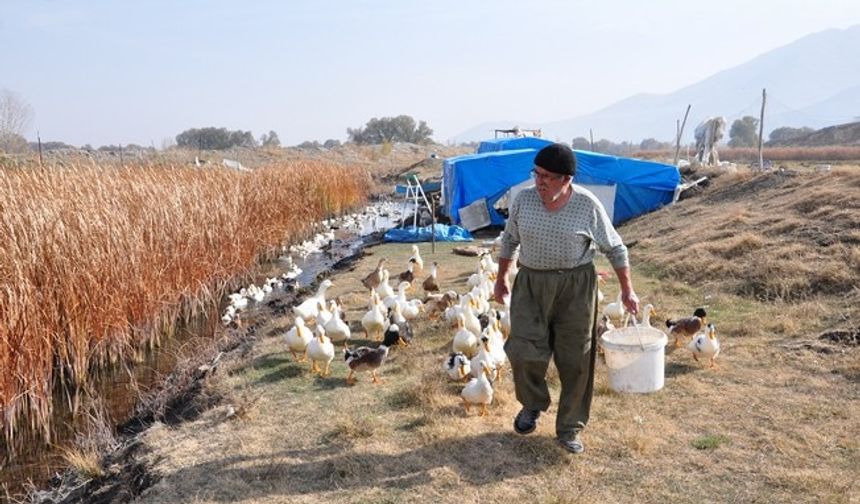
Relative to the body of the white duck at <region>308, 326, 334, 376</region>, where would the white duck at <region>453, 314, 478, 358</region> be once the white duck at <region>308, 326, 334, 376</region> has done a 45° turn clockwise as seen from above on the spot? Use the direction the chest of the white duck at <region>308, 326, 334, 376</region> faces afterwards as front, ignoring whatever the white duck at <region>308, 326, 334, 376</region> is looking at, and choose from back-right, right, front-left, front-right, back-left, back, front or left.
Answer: back-left

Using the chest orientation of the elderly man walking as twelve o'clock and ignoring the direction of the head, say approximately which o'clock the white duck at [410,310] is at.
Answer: The white duck is roughly at 5 o'clock from the elderly man walking.

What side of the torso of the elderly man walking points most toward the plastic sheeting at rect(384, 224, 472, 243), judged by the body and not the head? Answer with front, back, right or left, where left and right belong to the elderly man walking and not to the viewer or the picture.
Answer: back

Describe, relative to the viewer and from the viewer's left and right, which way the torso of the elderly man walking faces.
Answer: facing the viewer

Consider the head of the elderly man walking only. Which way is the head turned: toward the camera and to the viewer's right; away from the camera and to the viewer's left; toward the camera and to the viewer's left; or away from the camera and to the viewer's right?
toward the camera and to the viewer's left

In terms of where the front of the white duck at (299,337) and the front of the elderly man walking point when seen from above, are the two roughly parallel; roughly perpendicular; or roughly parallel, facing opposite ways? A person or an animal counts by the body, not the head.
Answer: roughly parallel

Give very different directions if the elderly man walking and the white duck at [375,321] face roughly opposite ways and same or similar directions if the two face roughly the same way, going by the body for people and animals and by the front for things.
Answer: same or similar directions

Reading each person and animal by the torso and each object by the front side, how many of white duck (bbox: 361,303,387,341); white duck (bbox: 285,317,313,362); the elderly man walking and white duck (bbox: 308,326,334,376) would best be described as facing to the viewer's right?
0

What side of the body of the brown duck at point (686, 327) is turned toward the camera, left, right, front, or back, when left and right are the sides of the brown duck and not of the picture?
right

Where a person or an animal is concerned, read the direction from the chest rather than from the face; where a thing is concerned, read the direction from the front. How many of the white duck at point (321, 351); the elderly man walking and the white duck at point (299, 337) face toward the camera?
3
